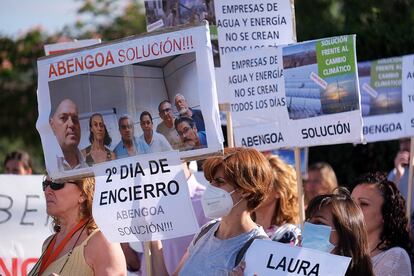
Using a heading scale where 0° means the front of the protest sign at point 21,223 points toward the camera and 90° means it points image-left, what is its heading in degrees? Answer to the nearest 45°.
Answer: approximately 0°

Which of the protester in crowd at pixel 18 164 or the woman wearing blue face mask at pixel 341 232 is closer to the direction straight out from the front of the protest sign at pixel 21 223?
the woman wearing blue face mask

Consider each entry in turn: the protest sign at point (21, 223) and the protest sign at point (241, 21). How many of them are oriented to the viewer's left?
0

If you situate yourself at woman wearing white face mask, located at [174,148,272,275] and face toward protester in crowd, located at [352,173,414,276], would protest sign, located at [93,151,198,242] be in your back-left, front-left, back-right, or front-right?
back-left

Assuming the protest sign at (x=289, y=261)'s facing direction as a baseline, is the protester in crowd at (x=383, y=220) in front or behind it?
behind

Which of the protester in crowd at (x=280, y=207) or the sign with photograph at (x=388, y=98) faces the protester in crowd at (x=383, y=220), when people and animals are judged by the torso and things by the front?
the sign with photograph

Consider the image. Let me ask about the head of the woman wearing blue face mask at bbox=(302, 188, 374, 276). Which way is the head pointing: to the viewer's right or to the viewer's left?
to the viewer's left

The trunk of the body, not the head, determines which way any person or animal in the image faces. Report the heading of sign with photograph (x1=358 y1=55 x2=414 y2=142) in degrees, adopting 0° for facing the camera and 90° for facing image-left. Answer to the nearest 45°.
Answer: approximately 0°
